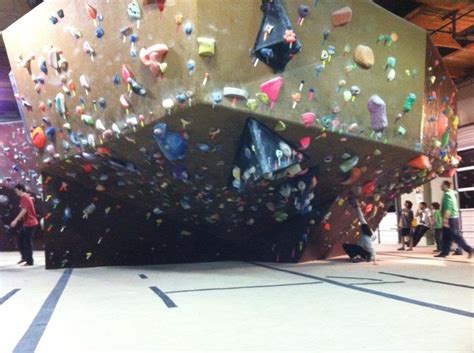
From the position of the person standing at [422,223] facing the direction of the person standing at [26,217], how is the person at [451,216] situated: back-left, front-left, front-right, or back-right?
front-left

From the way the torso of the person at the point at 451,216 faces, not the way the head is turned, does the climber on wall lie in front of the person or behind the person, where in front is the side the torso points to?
in front

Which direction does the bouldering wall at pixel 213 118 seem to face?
toward the camera

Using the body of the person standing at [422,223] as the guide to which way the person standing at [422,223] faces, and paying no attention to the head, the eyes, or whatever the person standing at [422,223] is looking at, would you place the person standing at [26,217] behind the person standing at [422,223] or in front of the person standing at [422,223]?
in front

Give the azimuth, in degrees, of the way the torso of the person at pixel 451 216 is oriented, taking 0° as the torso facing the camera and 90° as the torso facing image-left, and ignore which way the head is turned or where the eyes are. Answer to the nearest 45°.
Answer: approximately 90°

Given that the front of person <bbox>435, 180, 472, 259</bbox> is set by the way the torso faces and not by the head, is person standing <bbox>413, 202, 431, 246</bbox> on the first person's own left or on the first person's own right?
on the first person's own right

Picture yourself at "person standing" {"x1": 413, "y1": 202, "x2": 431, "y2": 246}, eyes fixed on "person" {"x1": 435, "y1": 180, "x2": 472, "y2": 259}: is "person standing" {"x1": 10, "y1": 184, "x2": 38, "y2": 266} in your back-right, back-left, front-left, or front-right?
front-right
